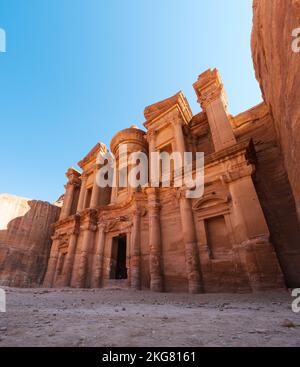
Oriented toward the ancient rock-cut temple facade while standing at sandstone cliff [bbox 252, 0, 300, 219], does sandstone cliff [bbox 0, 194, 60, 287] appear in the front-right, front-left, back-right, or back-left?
front-left

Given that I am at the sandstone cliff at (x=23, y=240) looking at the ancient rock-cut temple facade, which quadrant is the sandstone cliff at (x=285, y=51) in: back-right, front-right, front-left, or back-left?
front-right

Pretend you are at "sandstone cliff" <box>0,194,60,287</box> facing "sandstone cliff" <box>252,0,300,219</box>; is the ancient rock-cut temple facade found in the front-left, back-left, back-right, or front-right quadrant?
front-left

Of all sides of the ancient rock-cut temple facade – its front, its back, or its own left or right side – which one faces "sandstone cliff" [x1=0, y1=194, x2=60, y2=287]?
right

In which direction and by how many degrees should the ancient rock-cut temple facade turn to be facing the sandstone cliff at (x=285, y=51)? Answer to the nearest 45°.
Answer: approximately 45° to its left

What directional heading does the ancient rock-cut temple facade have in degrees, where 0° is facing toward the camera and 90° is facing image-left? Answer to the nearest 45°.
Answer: approximately 45°
